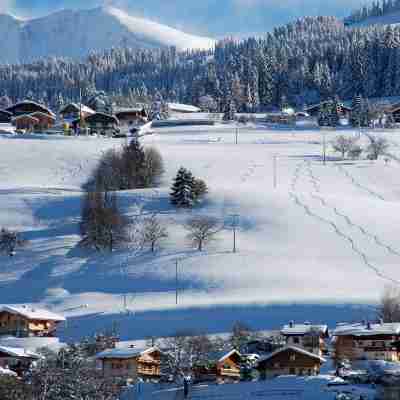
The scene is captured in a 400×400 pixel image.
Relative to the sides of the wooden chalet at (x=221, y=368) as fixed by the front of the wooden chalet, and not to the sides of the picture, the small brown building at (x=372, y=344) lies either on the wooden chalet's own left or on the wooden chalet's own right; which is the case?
on the wooden chalet's own left

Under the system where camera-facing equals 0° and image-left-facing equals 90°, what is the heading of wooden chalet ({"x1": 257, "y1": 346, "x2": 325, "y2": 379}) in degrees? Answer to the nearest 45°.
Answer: approximately 0°

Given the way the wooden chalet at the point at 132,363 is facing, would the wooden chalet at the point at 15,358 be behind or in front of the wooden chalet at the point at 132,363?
behind

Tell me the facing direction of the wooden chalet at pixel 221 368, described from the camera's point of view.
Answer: facing the viewer and to the right of the viewer

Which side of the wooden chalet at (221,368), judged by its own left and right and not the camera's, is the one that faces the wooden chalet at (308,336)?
left

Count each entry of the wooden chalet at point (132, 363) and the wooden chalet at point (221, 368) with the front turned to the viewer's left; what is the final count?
0

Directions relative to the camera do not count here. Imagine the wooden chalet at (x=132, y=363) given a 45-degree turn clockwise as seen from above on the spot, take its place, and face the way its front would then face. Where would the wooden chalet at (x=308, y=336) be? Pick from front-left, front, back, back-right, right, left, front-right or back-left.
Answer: left

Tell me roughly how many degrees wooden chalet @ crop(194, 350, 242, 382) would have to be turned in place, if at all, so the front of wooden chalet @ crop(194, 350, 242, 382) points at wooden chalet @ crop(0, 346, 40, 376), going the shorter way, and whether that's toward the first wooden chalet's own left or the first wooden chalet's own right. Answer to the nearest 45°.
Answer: approximately 135° to the first wooden chalet's own right

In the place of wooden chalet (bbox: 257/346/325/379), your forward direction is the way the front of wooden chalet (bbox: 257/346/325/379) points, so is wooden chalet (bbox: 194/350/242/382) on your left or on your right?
on your right
